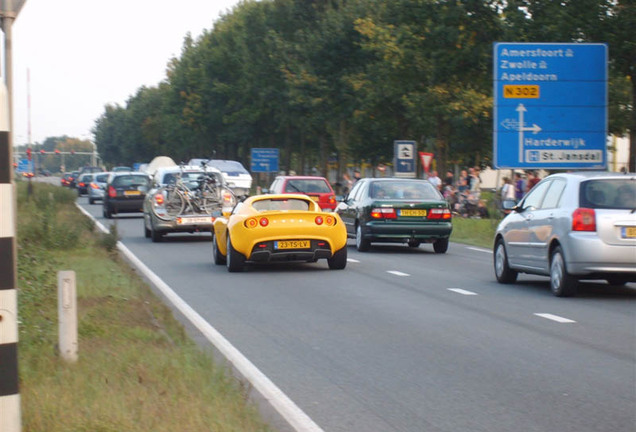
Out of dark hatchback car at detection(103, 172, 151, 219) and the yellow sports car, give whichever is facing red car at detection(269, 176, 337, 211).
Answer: the yellow sports car

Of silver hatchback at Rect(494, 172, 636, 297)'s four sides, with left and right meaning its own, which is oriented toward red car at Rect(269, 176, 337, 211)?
front

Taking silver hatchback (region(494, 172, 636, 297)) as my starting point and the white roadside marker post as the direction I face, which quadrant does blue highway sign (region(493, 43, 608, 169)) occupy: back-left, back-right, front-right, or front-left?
back-right

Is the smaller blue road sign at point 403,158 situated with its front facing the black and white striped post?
yes

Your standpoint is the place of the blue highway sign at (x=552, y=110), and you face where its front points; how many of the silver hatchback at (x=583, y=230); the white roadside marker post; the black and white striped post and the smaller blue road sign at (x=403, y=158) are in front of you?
3

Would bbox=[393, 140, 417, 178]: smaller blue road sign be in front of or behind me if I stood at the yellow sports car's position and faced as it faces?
in front

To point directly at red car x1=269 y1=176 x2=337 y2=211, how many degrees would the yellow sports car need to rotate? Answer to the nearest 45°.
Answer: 0° — it already faces it

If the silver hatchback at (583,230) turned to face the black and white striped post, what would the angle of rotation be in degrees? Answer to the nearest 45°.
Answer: approximately 135° to its left

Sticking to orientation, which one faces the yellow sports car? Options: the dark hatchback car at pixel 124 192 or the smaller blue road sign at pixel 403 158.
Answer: the smaller blue road sign

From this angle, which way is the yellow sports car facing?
away from the camera

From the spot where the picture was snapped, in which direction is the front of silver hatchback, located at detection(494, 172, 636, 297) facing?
facing away from the viewer and to the left of the viewer

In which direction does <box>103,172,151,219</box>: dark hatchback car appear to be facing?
away from the camera

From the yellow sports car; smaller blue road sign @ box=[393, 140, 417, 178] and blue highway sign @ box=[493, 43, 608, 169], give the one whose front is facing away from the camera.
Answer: the yellow sports car
